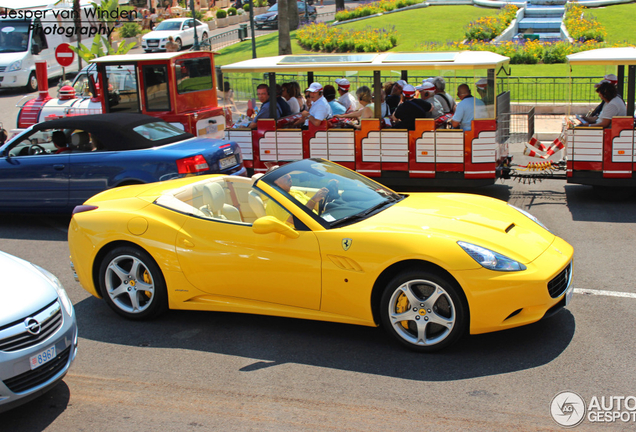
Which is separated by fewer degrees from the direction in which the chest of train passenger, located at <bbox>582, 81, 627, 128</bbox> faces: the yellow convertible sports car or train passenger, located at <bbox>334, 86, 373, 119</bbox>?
the train passenger

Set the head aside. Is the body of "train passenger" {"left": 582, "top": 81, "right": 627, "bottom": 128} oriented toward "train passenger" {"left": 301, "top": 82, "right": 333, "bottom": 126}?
yes

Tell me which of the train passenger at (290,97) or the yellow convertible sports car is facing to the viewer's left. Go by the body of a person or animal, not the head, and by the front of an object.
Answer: the train passenger

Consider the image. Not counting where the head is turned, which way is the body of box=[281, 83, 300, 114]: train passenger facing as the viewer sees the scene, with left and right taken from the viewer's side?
facing to the left of the viewer

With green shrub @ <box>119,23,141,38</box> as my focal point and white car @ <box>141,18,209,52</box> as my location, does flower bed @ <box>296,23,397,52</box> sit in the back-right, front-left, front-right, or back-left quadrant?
back-right

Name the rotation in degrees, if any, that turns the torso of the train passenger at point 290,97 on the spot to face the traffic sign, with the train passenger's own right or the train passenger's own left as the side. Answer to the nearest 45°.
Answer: approximately 45° to the train passenger's own right

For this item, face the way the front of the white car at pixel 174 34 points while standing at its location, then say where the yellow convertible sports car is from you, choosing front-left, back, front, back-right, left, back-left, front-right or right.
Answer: front-left

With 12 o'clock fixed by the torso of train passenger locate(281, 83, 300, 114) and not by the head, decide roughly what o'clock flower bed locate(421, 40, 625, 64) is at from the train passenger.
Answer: The flower bed is roughly at 4 o'clock from the train passenger.

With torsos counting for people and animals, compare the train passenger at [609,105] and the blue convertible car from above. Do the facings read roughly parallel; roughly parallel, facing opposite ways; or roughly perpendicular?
roughly parallel

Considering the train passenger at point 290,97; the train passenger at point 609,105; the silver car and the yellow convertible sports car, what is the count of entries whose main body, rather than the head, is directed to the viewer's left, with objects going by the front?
2

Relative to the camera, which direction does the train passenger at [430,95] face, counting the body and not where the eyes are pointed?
to the viewer's left

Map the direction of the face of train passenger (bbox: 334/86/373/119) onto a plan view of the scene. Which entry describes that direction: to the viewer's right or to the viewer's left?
to the viewer's left

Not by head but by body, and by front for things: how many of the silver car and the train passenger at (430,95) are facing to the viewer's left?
1

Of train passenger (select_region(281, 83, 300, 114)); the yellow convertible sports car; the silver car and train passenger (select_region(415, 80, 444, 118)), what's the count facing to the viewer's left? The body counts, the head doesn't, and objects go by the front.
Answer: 2

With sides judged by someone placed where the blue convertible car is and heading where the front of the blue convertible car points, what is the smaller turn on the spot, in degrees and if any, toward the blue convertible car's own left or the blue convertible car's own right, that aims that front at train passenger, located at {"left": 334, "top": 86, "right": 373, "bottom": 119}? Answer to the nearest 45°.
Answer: approximately 135° to the blue convertible car's own right

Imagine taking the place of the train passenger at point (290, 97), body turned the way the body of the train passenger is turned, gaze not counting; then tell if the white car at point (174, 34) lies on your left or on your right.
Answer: on your right

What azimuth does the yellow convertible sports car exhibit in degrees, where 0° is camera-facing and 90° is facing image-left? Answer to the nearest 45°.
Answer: approximately 315°
